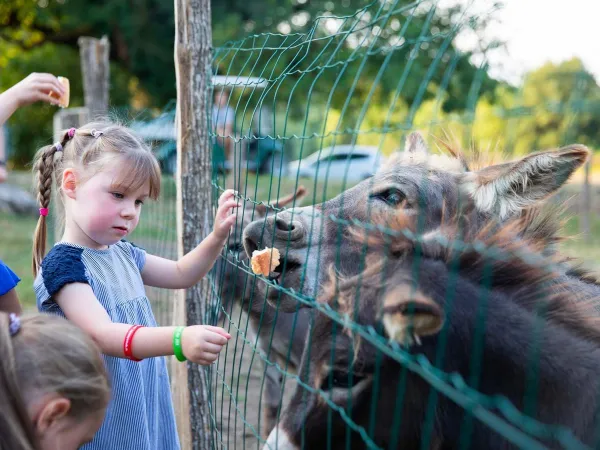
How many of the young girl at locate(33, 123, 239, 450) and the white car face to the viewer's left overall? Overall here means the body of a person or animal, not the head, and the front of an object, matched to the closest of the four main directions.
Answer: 1

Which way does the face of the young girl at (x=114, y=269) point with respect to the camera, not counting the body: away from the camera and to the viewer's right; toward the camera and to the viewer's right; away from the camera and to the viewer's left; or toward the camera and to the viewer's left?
toward the camera and to the viewer's right

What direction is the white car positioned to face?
to the viewer's left

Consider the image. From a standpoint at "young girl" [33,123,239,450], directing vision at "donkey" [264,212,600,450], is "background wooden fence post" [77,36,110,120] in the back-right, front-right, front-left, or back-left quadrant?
back-left

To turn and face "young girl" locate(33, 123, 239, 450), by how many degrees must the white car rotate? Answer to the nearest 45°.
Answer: approximately 90° to its left

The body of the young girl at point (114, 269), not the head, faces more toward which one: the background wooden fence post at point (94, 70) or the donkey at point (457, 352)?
the donkey

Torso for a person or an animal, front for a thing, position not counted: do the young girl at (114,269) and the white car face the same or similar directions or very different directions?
very different directions

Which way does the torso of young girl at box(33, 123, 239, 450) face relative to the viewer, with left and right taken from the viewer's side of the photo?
facing the viewer and to the right of the viewer

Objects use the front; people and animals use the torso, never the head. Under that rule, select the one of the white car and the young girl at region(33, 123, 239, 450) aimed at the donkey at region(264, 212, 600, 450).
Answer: the young girl

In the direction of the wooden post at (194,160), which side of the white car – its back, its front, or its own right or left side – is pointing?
left

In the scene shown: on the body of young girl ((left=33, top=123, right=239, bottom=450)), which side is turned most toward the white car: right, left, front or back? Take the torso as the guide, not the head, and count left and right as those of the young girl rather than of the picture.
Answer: left

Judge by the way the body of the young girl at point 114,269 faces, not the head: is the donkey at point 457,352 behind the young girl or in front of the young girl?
in front

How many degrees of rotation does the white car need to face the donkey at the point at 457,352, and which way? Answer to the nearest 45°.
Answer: approximately 90° to its left
